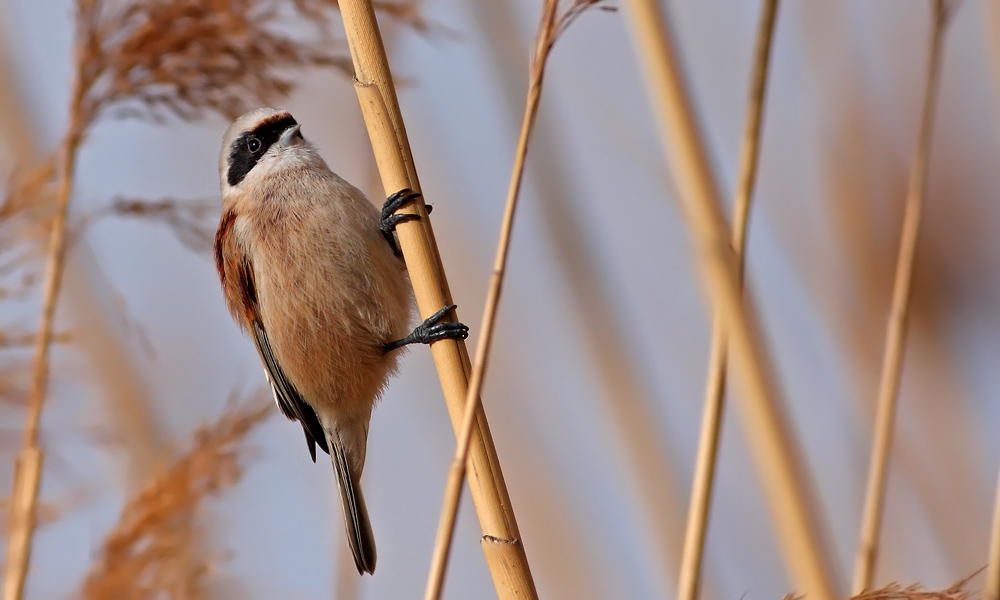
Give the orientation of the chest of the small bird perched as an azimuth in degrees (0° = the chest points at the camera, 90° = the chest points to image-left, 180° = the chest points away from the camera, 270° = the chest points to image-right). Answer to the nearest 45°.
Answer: approximately 315°

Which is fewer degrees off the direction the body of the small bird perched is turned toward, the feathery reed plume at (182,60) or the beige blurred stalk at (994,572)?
the beige blurred stalk

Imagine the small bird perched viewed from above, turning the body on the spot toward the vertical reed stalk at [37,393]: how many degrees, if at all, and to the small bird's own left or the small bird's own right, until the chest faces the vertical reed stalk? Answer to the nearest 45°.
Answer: approximately 90° to the small bird's own right

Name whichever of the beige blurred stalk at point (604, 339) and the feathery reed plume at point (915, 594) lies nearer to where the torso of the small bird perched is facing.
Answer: the feathery reed plume

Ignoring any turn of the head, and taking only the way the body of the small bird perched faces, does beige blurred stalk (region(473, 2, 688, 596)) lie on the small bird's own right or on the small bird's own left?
on the small bird's own left
